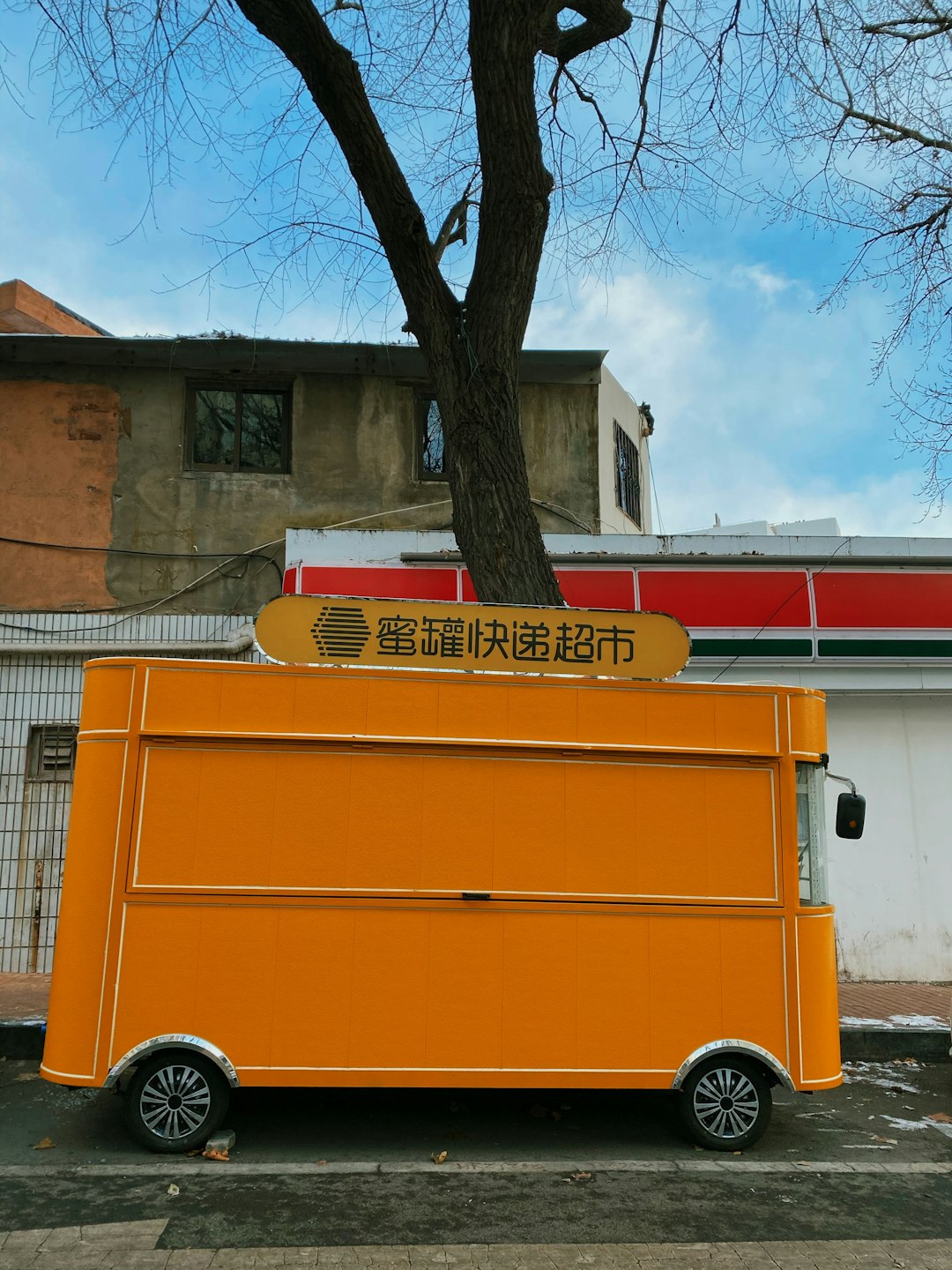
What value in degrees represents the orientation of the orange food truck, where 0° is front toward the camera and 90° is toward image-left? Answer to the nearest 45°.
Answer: approximately 270°

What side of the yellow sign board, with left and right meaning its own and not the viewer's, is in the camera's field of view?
front

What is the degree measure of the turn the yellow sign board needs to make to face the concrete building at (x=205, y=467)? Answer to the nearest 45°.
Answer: approximately 135° to its right

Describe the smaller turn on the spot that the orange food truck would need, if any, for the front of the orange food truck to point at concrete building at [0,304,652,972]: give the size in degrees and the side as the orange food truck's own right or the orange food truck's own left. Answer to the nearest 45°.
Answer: approximately 135° to the orange food truck's own left

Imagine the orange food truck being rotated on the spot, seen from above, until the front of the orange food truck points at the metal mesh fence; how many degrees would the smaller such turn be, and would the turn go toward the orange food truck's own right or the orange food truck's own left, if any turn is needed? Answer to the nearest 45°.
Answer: approximately 135° to the orange food truck's own left

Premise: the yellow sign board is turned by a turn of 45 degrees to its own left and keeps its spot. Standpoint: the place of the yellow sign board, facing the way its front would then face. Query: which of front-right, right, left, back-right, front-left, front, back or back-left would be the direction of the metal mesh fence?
back
